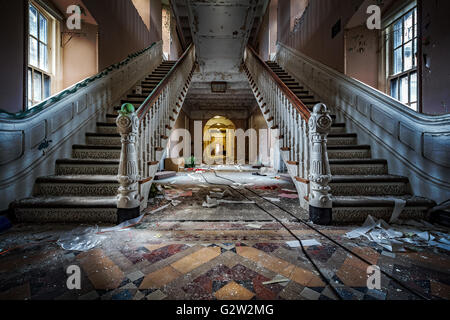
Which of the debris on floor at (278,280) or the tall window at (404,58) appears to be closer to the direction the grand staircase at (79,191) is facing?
the debris on floor

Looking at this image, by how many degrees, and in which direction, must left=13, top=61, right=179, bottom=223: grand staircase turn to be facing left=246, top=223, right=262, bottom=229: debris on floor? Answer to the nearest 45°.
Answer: approximately 45° to its left

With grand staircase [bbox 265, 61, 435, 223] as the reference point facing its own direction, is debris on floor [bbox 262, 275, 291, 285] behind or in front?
in front

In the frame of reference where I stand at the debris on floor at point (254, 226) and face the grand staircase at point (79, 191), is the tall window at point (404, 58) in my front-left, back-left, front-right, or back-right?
back-right

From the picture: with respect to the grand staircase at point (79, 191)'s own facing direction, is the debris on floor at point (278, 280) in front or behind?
in front

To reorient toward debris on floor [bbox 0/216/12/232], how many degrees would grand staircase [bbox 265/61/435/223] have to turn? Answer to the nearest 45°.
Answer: approximately 45° to its right

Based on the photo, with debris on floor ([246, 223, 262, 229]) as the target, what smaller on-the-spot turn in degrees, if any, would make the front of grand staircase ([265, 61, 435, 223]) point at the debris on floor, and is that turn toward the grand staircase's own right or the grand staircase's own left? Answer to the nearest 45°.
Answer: approximately 45° to the grand staircase's own right

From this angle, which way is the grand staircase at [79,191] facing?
toward the camera

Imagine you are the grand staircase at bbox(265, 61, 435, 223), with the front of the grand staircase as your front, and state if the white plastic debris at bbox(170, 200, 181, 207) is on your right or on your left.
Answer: on your right

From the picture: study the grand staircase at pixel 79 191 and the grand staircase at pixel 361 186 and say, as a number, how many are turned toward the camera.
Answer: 2

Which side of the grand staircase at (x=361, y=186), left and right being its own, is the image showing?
front
